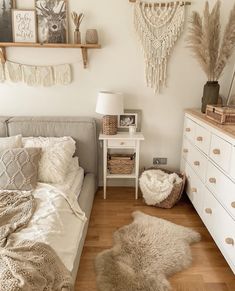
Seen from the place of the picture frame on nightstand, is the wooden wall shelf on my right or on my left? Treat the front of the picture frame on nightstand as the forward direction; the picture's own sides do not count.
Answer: on my right

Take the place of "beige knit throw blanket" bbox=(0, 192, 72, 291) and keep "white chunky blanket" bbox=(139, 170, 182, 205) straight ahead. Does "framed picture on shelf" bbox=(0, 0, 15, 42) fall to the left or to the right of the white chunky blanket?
left

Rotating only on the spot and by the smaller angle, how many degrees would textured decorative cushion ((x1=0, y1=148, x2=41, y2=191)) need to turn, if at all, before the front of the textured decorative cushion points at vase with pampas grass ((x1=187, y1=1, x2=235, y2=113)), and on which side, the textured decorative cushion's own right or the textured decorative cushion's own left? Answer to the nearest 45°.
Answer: approximately 90° to the textured decorative cushion's own left

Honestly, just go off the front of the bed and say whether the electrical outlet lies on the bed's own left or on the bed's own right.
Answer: on the bed's own left

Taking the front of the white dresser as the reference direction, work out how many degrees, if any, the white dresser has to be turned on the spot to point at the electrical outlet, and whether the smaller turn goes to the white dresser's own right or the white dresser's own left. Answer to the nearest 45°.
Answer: approximately 90° to the white dresser's own right
